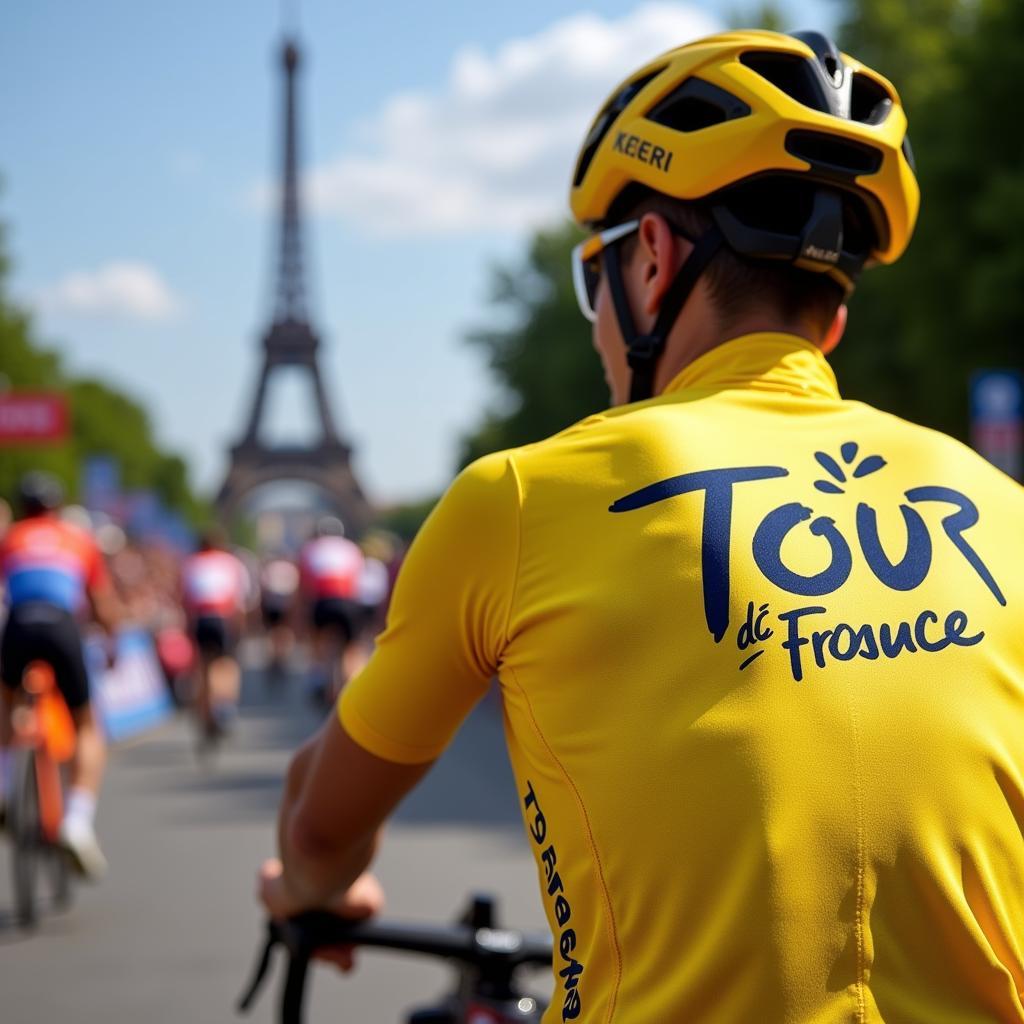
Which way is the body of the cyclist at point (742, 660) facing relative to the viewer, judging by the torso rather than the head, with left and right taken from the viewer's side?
facing away from the viewer and to the left of the viewer

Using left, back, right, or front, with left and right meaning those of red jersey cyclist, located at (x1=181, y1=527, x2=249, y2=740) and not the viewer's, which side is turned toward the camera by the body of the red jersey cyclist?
back

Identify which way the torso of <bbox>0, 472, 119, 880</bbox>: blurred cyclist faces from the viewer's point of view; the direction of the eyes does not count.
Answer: away from the camera

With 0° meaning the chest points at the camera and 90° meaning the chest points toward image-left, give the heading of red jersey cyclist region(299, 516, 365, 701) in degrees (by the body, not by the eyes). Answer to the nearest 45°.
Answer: approximately 180°

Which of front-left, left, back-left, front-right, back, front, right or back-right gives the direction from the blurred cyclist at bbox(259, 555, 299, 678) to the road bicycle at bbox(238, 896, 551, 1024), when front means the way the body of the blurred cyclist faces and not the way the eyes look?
back

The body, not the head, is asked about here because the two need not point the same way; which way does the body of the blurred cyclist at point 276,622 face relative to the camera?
away from the camera

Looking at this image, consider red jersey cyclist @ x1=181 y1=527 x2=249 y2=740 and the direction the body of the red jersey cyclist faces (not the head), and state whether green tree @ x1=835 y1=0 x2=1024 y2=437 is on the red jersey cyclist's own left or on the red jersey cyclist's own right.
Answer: on the red jersey cyclist's own right

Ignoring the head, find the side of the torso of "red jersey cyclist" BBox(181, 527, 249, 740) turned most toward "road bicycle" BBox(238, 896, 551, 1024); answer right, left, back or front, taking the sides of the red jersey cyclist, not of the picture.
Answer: back

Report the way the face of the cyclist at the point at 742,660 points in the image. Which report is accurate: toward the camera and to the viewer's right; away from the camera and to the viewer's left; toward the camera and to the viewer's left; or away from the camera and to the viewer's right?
away from the camera and to the viewer's left

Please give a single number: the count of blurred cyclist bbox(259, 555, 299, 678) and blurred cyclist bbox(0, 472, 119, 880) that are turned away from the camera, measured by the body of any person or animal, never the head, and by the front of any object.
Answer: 2

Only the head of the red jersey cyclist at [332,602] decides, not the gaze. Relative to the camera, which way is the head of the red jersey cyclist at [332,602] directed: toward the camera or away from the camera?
away from the camera
